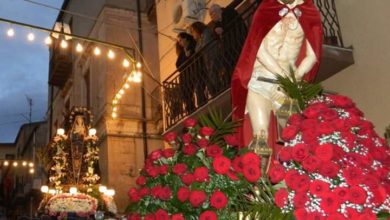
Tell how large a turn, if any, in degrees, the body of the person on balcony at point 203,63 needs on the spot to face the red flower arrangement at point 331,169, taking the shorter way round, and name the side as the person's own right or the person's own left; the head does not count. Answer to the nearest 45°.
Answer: approximately 45° to the person's own left

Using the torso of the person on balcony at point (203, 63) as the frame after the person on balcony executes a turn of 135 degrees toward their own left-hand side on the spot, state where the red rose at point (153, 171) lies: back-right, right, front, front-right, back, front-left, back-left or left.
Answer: right

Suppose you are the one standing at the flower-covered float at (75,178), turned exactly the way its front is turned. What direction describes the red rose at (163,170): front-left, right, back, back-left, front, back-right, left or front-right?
front

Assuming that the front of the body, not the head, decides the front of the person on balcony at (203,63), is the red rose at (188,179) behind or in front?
in front

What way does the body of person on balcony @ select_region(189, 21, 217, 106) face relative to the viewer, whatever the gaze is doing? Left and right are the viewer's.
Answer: facing the viewer and to the left of the viewer

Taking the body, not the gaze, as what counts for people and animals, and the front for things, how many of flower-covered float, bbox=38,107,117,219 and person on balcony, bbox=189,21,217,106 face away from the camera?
0

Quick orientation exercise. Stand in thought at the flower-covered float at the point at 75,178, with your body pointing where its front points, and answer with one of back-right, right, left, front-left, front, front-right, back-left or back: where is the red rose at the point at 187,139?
front

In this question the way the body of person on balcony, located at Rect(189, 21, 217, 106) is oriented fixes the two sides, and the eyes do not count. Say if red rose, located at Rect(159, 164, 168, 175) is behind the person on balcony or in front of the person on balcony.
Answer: in front

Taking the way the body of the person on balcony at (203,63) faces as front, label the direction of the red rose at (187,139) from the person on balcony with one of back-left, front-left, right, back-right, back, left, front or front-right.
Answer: front-left

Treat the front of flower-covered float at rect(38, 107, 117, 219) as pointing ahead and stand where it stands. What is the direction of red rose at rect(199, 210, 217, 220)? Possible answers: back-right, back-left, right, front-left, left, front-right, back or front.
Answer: front

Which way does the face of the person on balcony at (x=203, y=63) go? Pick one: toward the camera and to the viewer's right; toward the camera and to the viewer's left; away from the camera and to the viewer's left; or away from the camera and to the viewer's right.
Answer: toward the camera and to the viewer's left

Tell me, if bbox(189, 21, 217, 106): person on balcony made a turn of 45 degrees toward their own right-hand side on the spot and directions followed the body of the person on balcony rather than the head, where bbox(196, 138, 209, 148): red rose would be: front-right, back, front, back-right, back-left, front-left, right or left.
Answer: left

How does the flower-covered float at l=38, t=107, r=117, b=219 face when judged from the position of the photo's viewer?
facing the viewer

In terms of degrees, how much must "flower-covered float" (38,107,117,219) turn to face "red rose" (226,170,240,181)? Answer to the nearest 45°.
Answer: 0° — it already faces it

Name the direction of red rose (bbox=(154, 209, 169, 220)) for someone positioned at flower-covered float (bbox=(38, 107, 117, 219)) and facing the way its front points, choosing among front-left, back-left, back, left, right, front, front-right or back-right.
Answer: front
